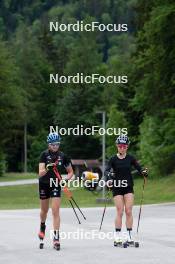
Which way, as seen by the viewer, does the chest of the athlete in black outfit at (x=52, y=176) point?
toward the camera

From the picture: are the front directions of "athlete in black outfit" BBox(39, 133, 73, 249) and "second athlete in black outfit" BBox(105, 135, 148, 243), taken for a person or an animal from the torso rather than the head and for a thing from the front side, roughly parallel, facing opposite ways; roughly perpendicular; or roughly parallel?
roughly parallel

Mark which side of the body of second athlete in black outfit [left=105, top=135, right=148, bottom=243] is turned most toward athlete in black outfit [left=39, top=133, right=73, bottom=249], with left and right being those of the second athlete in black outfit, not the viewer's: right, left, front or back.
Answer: right

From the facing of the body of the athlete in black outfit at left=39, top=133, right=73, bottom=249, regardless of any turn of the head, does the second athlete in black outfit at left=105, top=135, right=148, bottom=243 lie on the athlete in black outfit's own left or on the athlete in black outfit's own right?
on the athlete in black outfit's own left

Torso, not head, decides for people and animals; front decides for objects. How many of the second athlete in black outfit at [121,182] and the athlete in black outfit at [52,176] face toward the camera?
2

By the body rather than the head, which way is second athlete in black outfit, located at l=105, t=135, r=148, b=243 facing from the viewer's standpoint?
toward the camera
